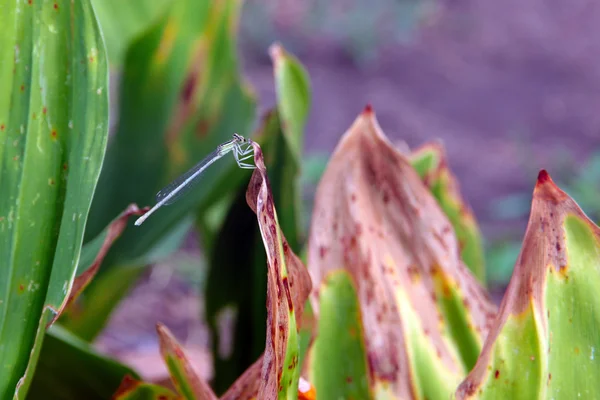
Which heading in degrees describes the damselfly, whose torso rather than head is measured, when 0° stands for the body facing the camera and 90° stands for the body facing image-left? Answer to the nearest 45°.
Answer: approximately 270°

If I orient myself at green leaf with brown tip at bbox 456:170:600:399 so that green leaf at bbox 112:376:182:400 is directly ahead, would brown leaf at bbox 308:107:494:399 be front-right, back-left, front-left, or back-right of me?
front-right
